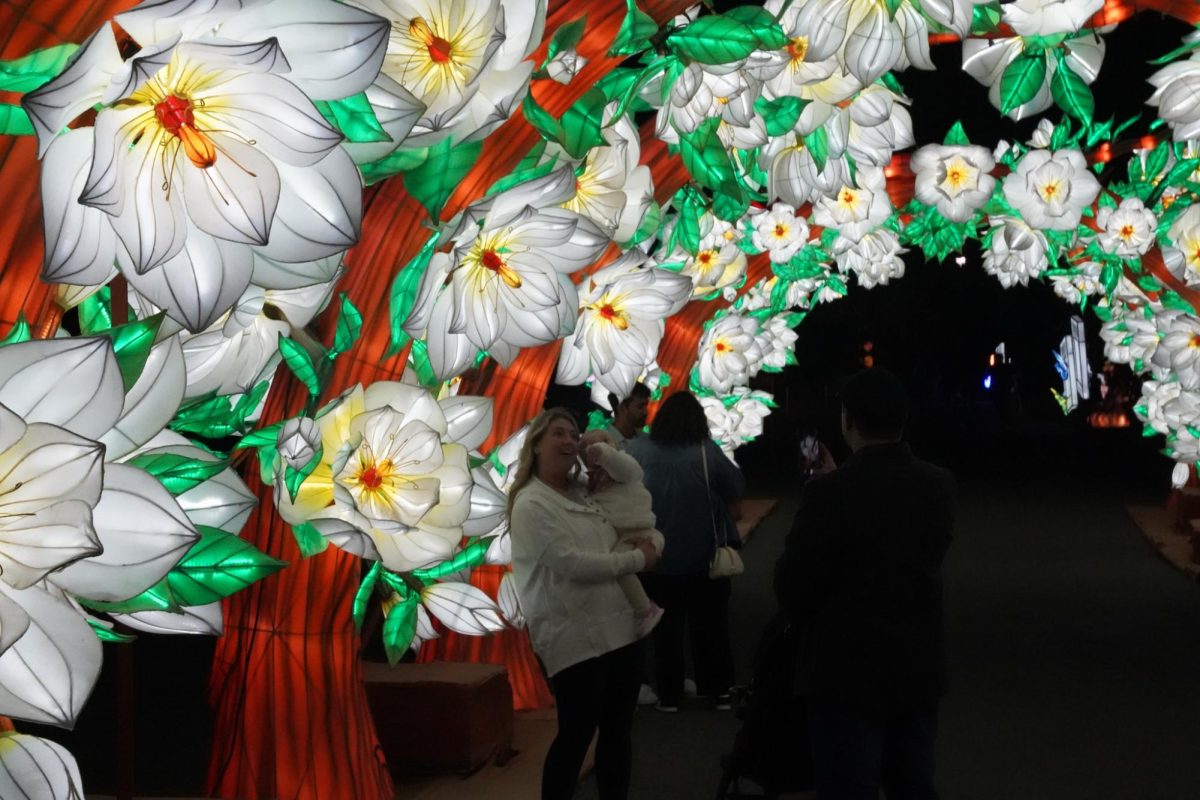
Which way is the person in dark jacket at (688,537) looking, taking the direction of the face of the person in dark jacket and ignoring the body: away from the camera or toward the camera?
away from the camera

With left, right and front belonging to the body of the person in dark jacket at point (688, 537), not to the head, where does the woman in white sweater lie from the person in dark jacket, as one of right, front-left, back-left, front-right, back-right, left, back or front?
back

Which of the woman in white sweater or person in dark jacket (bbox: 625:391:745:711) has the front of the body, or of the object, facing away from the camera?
the person in dark jacket

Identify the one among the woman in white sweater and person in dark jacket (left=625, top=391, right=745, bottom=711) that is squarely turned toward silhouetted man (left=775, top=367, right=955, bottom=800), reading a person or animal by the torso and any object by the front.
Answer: the woman in white sweater

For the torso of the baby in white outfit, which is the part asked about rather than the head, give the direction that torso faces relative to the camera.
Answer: to the viewer's left

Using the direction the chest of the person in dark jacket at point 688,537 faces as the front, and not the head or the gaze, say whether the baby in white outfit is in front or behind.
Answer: behind

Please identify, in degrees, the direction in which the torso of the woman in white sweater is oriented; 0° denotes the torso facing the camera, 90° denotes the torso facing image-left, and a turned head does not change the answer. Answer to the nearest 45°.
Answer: approximately 315°

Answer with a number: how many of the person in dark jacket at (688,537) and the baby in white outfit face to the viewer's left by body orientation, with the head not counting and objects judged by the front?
1

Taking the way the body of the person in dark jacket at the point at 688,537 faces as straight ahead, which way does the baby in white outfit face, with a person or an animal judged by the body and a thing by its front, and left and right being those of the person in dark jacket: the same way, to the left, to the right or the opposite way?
to the left

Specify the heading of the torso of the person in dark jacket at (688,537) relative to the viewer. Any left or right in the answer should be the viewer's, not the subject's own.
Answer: facing away from the viewer
